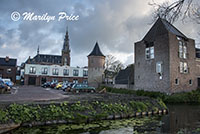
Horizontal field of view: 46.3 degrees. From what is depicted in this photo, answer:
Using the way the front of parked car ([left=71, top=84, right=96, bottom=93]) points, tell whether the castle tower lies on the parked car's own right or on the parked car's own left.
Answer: on the parked car's own left

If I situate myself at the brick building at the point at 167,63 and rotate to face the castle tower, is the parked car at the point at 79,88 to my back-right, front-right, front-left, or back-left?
front-left

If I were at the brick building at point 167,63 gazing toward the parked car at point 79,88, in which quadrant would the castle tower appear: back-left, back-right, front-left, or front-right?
front-right

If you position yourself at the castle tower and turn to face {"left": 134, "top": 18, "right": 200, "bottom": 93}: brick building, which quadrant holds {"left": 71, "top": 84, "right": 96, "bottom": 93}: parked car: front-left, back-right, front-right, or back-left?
front-right
